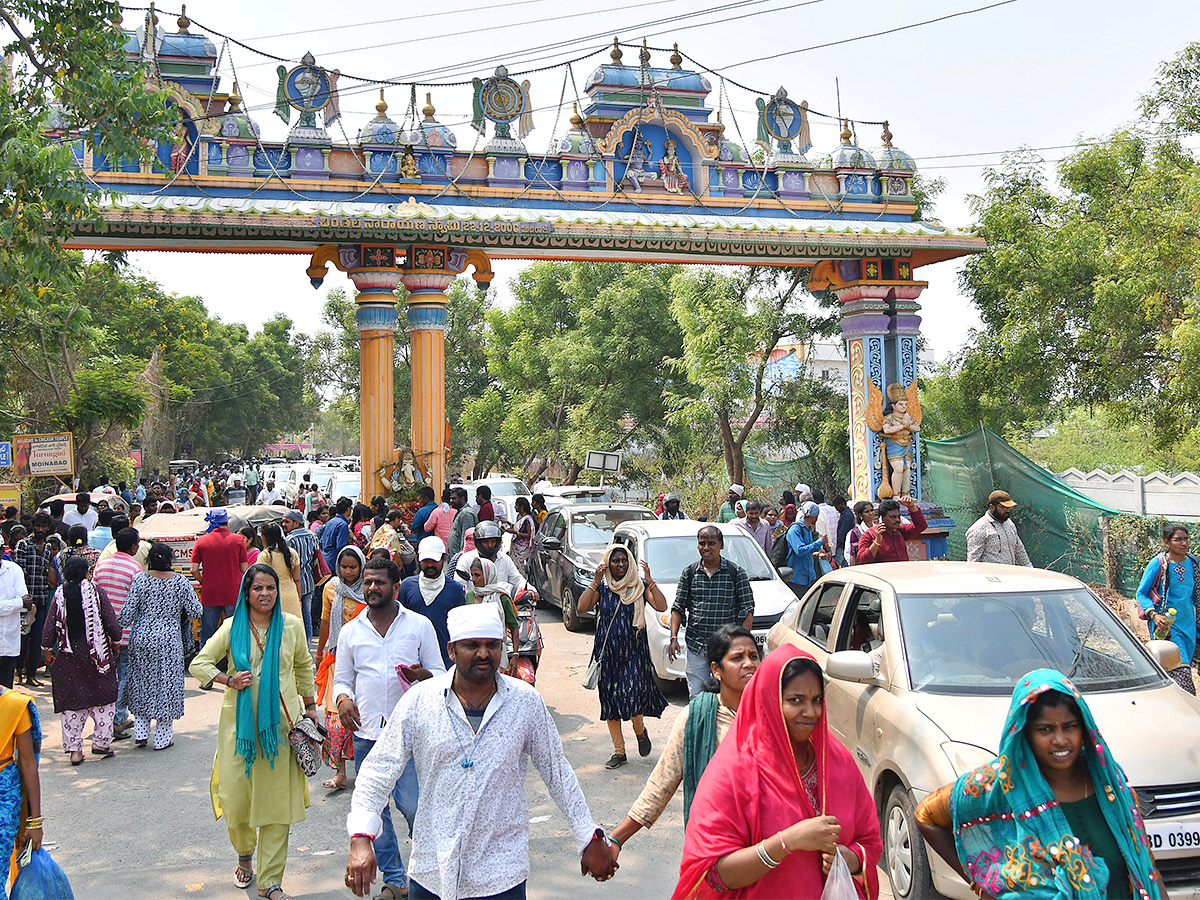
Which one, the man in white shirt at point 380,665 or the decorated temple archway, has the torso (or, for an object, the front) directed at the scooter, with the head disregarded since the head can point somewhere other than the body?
the decorated temple archway

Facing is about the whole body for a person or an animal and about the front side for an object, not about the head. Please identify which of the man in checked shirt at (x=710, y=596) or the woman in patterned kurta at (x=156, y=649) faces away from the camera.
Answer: the woman in patterned kurta

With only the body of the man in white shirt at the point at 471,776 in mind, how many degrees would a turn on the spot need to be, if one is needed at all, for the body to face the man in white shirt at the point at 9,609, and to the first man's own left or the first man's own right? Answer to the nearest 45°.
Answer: approximately 135° to the first man's own right

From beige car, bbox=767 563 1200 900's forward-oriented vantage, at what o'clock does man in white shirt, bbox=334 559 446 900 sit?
The man in white shirt is roughly at 4 o'clock from the beige car.

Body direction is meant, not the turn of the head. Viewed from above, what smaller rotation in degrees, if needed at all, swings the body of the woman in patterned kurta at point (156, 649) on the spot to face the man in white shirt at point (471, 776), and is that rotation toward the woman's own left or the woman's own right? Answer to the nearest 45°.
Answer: approximately 180°

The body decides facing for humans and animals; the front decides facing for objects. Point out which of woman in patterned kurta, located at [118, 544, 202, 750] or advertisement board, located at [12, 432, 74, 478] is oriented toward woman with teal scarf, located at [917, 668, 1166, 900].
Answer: the advertisement board
